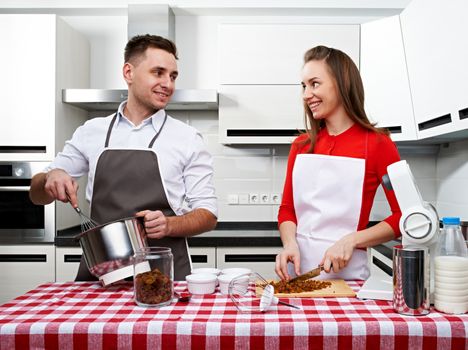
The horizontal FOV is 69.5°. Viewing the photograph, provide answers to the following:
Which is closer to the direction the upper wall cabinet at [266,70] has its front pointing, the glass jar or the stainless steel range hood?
the glass jar

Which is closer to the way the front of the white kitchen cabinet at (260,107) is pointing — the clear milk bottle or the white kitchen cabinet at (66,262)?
the clear milk bottle

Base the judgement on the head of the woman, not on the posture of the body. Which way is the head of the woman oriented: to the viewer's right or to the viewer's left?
to the viewer's left

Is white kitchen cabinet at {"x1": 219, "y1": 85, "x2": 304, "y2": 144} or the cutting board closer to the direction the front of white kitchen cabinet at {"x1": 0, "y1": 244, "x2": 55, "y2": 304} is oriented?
the cutting board

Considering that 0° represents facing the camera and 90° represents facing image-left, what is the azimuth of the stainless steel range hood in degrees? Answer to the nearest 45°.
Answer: approximately 0°

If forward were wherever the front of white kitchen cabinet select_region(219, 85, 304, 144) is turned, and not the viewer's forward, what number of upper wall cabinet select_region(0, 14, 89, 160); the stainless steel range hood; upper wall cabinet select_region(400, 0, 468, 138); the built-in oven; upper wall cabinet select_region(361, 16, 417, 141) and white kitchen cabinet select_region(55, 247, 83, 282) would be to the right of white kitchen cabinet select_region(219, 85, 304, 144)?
4
